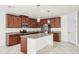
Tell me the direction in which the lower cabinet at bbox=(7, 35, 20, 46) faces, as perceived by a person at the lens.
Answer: facing the viewer and to the right of the viewer

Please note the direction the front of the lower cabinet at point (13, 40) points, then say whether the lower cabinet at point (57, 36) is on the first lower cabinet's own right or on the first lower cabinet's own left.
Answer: on the first lower cabinet's own left

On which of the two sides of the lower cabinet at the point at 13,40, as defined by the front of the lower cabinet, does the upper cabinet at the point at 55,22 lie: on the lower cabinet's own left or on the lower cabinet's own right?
on the lower cabinet's own left
